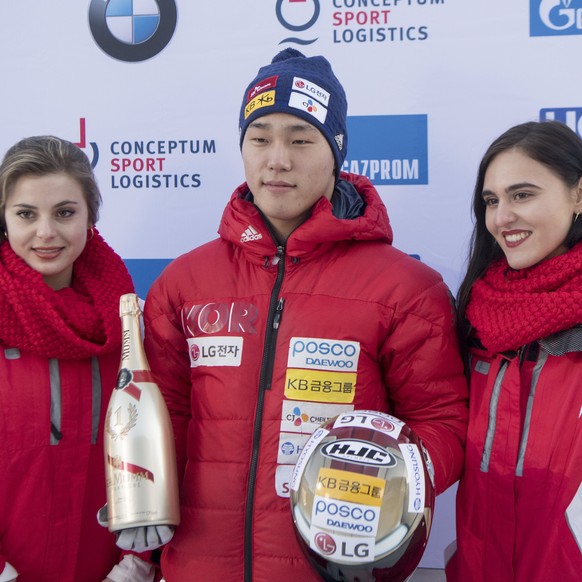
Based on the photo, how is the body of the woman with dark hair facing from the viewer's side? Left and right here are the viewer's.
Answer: facing the viewer and to the left of the viewer

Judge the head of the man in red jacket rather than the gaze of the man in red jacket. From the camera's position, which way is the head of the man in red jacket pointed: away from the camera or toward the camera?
toward the camera
